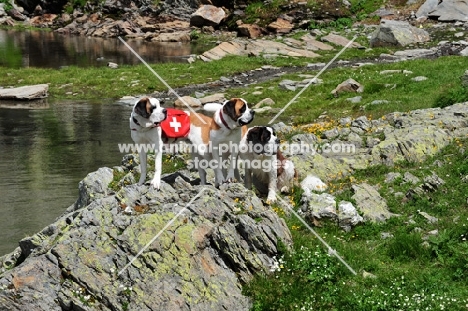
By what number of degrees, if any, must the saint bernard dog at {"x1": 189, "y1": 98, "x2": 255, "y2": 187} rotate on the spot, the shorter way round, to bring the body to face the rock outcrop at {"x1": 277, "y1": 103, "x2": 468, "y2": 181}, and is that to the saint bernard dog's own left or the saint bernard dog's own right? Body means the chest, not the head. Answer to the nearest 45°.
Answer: approximately 90° to the saint bernard dog's own left

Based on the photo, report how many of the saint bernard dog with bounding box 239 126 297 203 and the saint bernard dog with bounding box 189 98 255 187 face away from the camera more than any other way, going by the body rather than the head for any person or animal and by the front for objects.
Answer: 0

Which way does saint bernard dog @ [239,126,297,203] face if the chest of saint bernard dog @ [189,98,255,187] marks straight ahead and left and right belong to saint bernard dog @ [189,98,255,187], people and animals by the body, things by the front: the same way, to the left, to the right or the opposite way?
to the right

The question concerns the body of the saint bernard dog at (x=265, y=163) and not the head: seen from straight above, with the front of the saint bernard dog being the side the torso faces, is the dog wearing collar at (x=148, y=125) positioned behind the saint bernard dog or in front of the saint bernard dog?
in front

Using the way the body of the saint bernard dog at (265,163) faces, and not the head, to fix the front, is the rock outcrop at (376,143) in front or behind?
behind

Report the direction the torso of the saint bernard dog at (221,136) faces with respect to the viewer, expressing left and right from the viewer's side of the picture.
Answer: facing the viewer and to the right of the viewer

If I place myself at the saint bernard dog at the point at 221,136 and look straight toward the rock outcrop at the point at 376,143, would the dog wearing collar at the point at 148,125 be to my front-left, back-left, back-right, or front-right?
back-left

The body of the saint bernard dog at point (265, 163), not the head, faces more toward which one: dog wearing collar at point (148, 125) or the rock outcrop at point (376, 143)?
the dog wearing collar

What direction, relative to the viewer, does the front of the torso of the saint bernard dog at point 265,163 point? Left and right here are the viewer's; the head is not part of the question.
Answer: facing the viewer and to the left of the viewer

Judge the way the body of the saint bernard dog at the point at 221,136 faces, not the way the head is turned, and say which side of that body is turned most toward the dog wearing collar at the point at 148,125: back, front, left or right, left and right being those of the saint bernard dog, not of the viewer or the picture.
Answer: right
